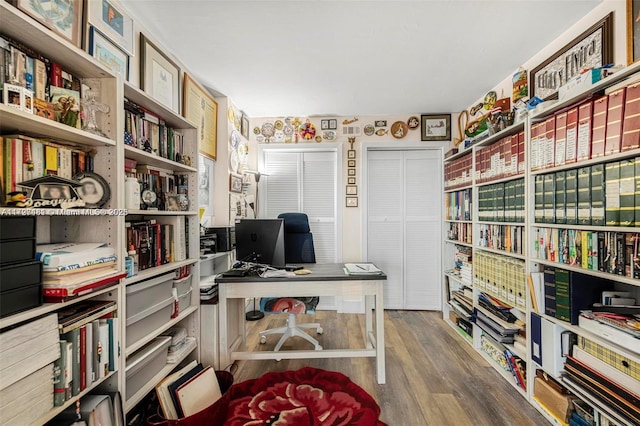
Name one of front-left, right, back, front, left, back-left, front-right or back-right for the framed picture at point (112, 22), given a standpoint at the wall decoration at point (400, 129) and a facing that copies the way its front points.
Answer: front-right

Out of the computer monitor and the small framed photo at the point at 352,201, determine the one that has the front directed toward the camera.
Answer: the small framed photo

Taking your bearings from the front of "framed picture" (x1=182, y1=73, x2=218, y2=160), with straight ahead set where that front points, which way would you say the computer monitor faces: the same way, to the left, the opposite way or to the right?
to the left

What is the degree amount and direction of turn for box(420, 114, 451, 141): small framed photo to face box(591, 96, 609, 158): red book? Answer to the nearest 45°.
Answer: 0° — it already faces it

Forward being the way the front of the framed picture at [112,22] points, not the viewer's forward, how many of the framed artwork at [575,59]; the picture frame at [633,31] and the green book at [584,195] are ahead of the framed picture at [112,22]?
3

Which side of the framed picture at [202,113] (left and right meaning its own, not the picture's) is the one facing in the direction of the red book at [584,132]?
front

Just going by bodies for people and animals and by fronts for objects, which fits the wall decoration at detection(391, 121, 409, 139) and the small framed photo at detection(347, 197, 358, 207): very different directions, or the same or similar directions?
same or similar directions

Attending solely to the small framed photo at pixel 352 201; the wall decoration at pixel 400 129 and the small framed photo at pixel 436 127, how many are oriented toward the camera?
3

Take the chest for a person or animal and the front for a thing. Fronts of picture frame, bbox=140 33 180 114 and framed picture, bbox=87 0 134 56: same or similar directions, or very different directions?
same or similar directions

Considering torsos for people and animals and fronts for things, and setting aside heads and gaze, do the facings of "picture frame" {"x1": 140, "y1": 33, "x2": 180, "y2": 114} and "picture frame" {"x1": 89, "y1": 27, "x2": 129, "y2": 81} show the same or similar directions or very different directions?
same or similar directions

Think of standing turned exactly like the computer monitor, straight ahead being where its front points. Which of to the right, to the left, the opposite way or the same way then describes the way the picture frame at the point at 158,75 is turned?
to the right

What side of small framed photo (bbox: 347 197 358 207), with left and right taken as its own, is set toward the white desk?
front

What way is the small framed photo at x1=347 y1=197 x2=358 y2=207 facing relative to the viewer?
toward the camera

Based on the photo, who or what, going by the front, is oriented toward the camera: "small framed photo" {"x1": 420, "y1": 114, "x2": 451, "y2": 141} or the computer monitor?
the small framed photo

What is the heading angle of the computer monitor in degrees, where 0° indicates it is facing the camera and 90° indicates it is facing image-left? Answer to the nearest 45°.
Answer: approximately 225°

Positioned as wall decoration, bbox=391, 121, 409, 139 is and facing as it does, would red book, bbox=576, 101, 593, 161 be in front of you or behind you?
in front

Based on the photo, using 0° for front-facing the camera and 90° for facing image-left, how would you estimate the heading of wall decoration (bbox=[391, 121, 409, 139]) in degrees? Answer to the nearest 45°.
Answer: approximately 0°

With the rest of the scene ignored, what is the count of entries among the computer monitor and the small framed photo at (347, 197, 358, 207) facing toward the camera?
1
